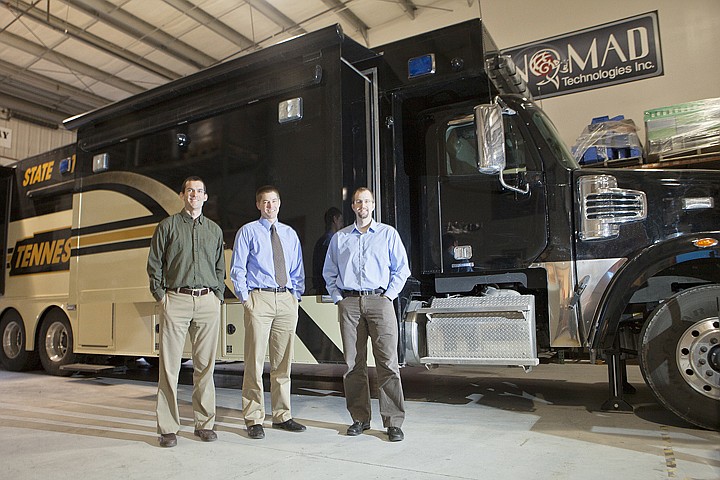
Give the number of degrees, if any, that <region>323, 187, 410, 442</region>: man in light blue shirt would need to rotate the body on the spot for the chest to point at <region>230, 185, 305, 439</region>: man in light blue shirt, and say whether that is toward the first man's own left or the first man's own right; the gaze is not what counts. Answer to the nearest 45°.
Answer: approximately 90° to the first man's own right

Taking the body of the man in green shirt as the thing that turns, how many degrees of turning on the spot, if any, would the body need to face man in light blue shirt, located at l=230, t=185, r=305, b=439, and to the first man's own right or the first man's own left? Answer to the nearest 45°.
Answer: approximately 90° to the first man's own left

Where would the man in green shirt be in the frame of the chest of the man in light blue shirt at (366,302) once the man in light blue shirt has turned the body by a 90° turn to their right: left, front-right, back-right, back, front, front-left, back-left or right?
front

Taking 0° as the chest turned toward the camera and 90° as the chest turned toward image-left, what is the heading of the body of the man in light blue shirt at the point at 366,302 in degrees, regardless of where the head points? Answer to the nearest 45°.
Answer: approximately 0°
